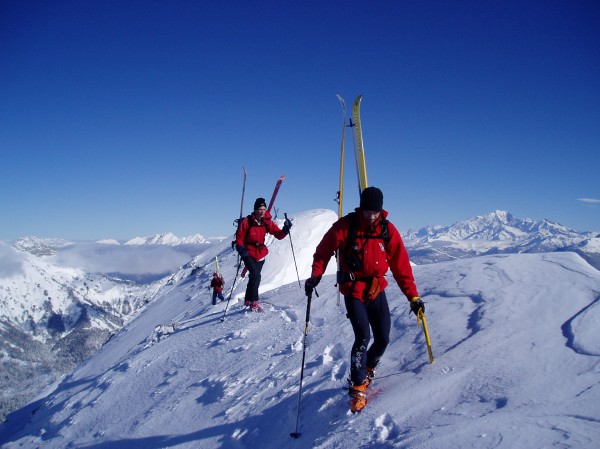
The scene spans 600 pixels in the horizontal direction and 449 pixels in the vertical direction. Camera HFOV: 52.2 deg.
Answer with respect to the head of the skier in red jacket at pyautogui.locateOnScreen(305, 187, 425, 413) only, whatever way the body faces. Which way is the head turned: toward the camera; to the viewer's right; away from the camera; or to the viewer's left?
toward the camera

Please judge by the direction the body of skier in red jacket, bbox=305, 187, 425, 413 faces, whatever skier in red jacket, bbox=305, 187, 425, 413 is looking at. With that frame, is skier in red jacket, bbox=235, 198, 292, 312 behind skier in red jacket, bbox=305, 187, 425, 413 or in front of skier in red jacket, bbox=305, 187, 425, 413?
behind

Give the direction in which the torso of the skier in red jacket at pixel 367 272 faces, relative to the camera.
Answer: toward the camera
